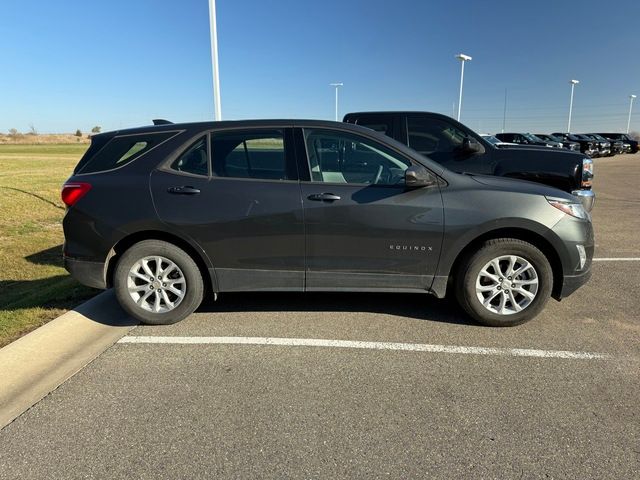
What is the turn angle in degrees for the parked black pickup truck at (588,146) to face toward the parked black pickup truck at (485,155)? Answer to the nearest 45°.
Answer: approximately 45° to its right

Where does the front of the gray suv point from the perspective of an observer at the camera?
facing to the right of the viewer

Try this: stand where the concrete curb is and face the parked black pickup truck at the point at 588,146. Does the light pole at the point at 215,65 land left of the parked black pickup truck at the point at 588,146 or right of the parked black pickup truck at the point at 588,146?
left

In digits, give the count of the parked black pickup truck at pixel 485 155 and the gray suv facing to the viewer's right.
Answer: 2

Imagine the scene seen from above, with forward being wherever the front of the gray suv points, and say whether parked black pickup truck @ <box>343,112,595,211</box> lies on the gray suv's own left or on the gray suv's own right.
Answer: on the gray suv's own left

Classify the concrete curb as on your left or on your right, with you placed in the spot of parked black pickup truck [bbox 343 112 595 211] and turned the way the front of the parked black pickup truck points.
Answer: on your right

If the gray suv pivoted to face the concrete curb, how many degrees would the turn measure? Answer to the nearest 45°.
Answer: approximately 180°

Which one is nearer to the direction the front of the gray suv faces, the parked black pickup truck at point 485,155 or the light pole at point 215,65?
the parked black pickup truck

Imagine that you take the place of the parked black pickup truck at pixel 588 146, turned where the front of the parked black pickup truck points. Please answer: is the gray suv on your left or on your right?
on your right

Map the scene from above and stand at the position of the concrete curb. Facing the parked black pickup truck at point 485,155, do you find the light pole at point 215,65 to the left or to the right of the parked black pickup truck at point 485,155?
left

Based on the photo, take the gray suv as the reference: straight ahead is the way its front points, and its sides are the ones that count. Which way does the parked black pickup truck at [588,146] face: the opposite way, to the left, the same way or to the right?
to the right

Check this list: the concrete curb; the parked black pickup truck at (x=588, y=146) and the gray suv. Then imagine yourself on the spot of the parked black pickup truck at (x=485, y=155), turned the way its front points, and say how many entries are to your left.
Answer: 1

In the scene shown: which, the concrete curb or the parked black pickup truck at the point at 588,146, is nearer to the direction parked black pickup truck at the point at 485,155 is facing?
the parked black pickup truck

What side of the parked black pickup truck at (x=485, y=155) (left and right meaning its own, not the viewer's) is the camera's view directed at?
right

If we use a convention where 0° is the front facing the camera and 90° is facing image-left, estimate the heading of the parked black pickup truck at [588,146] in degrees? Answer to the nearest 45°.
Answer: approximately 315°
